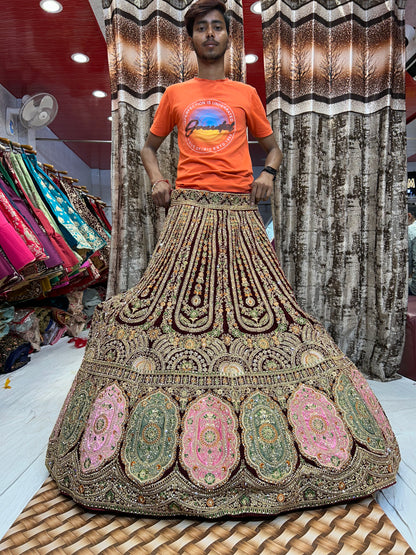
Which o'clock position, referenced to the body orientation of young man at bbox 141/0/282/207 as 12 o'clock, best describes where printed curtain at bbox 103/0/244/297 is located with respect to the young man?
The printed curtain is roughly at 5 o'clock from the young man.

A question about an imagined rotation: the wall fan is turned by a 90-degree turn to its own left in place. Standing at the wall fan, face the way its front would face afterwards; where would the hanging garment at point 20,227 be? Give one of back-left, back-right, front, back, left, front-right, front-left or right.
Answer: back-right

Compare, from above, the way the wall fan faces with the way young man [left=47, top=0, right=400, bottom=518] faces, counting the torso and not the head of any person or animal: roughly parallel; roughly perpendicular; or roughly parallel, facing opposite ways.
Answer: roughly perpendicular

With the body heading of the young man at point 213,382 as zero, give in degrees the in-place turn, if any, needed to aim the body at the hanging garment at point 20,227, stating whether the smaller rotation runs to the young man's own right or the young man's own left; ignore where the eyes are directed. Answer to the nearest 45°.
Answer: approximately 135° to the young man's own right

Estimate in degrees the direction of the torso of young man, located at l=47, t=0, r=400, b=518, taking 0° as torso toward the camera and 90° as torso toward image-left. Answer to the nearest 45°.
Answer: approximately 0°

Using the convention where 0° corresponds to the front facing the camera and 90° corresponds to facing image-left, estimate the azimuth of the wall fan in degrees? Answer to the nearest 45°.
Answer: approximately 315°

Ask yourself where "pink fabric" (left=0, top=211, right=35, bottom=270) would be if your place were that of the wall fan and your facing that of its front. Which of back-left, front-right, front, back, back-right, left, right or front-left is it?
front-right
